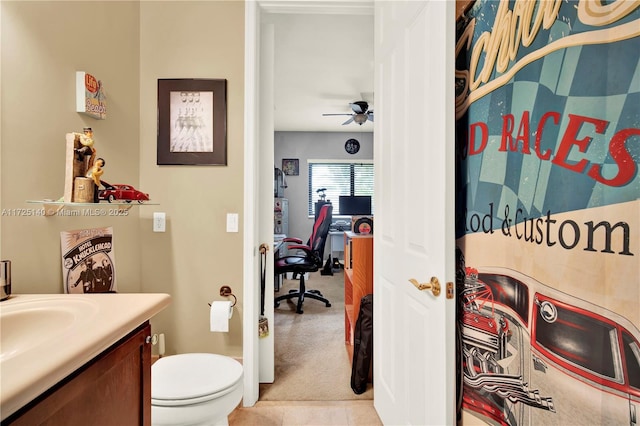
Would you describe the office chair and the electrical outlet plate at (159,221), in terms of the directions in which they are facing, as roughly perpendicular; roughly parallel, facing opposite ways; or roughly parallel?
roughly perpendicular

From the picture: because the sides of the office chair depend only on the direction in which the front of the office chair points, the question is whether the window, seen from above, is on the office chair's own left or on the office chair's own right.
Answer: on the office chair's own right

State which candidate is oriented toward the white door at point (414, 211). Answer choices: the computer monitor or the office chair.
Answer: the computer monitor

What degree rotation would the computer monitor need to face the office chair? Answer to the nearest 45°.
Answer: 0° — it already faces it

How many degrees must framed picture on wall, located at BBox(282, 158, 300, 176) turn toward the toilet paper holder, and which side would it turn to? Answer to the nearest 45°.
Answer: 0° — it already faces it

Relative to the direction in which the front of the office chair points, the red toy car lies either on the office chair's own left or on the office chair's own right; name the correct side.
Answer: on the office chair's own left

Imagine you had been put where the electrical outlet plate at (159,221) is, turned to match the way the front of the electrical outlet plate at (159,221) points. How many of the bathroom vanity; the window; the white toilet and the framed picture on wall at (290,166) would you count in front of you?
2

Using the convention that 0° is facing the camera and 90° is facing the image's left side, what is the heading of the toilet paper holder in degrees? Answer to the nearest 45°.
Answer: approximately 0°

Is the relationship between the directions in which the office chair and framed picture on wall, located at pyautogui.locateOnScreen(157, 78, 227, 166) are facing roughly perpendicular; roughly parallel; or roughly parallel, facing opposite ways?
roughly perpendicular

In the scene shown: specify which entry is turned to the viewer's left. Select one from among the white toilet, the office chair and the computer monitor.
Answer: the office chair
